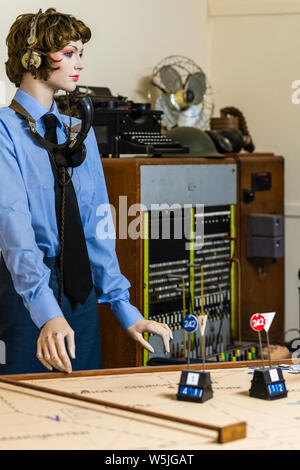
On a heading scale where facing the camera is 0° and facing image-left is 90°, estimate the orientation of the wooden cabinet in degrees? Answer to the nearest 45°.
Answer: approximately 0°

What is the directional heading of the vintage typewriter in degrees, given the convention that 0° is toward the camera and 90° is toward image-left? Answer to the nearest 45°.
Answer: approximately 315°

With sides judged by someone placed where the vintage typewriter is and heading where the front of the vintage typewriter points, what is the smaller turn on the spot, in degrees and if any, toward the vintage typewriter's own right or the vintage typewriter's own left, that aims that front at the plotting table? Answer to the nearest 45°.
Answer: approximately 45° to the vintage typewriter's own right

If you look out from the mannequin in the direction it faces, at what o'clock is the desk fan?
The desk fan is roughly at 8 o'clock from the mannequin.

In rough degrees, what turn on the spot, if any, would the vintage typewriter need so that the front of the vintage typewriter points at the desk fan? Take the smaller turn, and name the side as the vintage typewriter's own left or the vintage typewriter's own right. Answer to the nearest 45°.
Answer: approximately 135° to the vintage typewriter's own left

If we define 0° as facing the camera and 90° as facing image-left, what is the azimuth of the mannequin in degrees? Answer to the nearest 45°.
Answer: approximately 315°

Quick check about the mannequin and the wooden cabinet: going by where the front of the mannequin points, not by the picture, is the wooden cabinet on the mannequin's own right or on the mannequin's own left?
on the mannequin's own left

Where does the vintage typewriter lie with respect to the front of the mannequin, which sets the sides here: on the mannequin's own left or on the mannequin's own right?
on the mannequin's own left

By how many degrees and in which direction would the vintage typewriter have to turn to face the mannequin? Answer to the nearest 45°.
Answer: approximately 45° to its right
